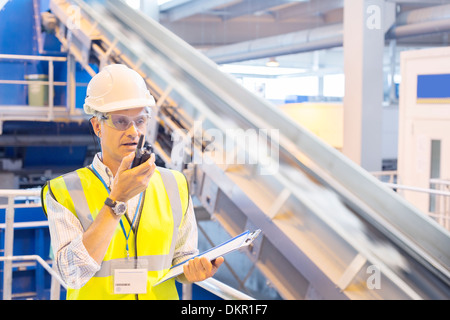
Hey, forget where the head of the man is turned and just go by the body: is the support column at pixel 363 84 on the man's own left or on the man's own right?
on the man's own left

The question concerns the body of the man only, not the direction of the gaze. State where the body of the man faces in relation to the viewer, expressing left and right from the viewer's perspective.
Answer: facing the viewer and to the right of the viewer

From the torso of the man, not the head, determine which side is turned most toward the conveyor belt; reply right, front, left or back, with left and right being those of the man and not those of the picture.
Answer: left
